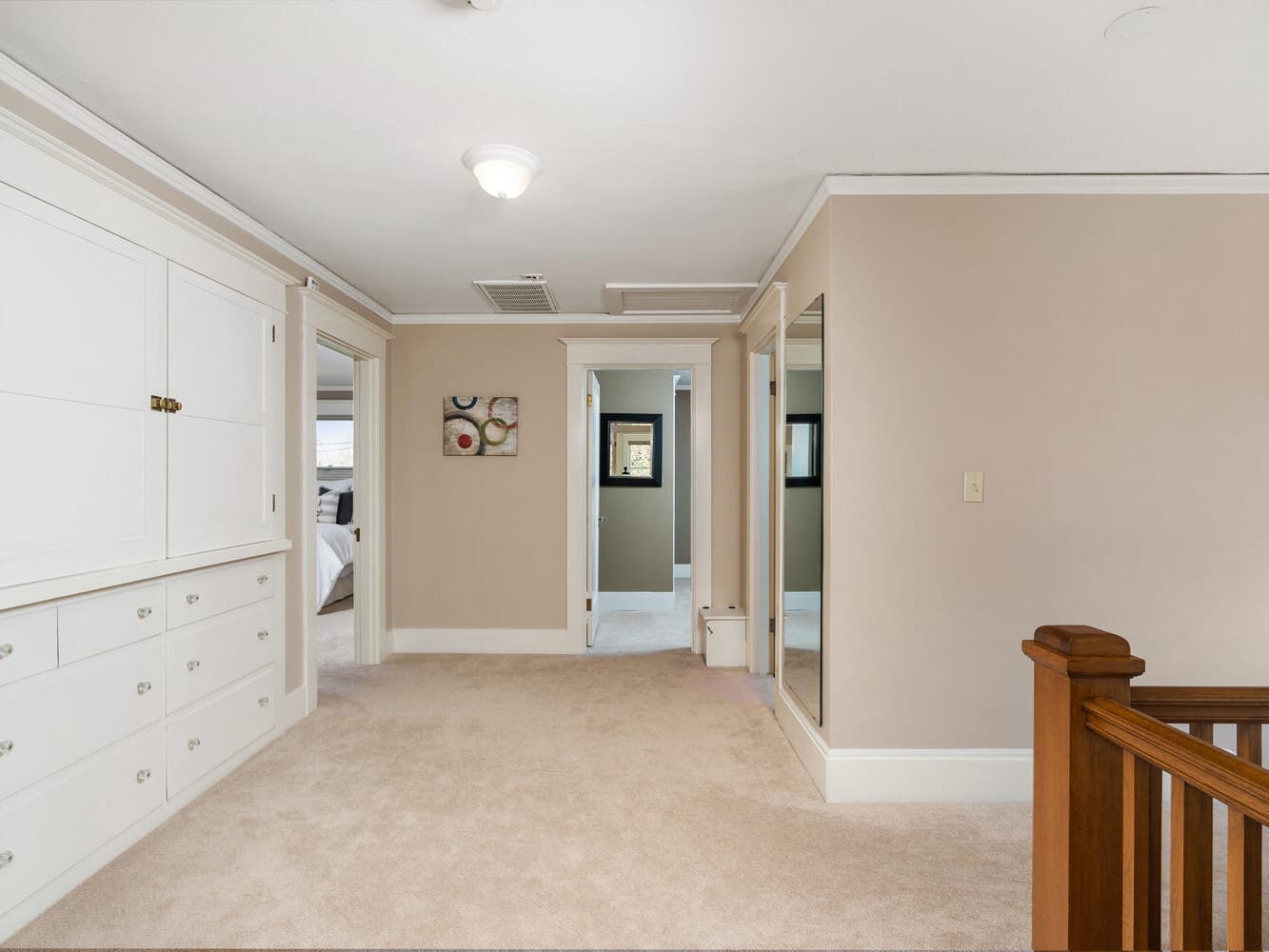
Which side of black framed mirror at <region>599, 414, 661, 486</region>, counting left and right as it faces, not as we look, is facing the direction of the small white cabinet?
front

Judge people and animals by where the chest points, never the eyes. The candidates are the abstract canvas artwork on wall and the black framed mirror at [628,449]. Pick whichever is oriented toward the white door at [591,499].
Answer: the black framed mirror

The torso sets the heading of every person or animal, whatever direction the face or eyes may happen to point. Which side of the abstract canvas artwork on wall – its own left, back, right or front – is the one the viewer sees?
front

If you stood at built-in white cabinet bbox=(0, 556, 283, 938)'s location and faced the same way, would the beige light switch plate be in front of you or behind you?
in front

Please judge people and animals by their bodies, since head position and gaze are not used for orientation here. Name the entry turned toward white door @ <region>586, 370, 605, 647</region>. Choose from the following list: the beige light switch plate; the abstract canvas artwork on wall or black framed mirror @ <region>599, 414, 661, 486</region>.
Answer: the black framed mirror

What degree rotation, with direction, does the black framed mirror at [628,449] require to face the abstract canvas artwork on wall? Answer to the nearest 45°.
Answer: approximately 45° to its right

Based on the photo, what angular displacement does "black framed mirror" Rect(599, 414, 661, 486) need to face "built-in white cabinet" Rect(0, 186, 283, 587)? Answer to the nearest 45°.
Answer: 0° — it already faces it

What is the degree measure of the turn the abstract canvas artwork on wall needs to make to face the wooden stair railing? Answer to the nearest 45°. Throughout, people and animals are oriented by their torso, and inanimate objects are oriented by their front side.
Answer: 0° — it already faces it

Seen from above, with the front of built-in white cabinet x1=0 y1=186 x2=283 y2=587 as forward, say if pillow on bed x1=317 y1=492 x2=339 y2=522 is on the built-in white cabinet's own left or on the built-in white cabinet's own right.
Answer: on the built-in white cabinet's own left

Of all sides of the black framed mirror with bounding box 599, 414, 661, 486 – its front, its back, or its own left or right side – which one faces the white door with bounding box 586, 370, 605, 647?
front

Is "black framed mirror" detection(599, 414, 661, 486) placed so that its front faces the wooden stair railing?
yes

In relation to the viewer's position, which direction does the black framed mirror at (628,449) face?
facing the viewer

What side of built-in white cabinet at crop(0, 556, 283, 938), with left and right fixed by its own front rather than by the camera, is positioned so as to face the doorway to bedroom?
left

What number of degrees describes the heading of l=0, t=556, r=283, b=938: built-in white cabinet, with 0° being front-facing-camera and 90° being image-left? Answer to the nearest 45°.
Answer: approximately 315°

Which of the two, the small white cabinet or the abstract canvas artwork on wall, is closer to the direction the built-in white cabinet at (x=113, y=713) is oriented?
the small white cabinet
